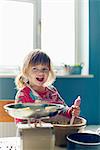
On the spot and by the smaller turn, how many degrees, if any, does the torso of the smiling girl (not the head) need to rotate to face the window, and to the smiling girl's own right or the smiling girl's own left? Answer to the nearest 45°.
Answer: approximately 180°

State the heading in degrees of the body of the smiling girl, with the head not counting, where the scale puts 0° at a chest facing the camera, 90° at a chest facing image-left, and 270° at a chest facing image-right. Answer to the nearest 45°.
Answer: approximately 0°
